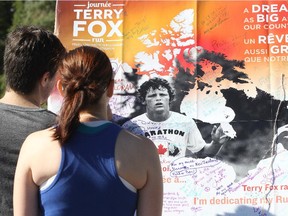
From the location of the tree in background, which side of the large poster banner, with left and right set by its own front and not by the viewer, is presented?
back

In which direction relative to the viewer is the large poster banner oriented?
toward the camera
